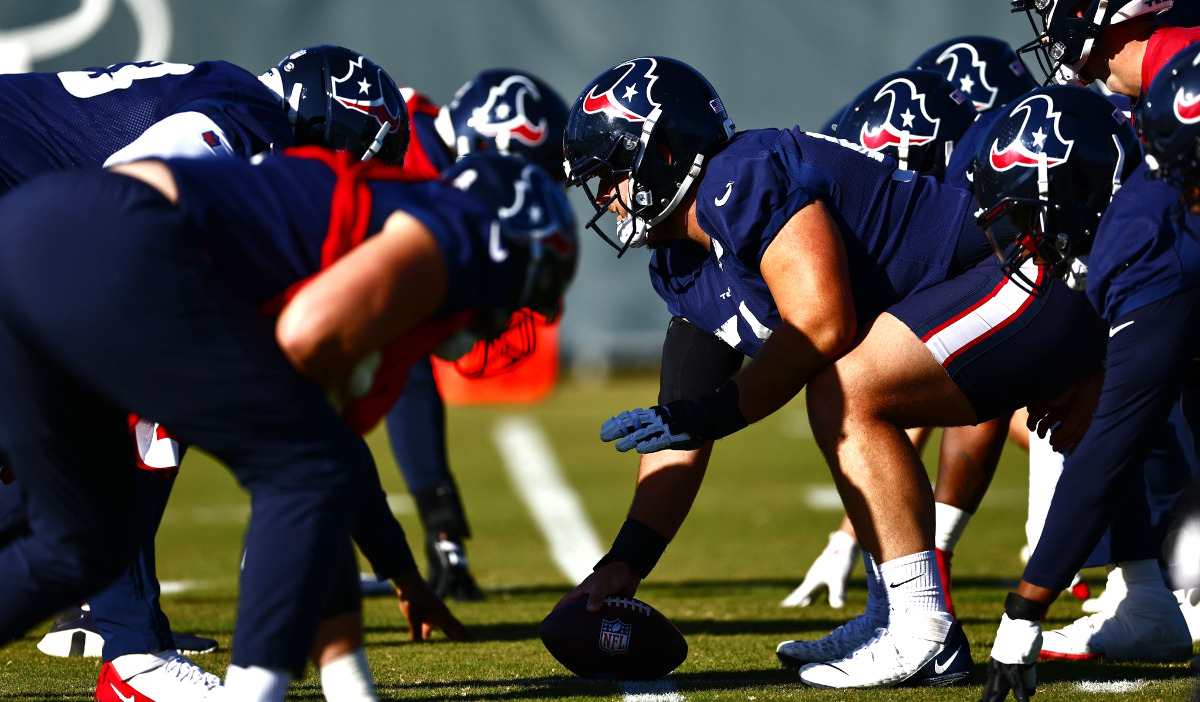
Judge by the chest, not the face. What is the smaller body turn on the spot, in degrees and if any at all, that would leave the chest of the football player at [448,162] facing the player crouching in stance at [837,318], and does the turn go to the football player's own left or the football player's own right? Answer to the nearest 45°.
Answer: approximately 45° to the football player's own right

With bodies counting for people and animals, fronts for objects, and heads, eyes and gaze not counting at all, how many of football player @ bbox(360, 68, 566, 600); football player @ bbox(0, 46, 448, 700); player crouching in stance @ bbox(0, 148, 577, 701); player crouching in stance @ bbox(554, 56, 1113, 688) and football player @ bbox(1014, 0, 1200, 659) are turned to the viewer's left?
2

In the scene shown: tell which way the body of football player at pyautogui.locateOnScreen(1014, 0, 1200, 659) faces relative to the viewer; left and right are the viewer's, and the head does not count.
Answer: facing to the left of the viewer

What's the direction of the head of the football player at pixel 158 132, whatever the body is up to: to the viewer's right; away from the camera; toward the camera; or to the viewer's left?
to the viewer's right

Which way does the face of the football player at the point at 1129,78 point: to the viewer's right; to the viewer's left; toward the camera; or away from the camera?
to the viewer's left

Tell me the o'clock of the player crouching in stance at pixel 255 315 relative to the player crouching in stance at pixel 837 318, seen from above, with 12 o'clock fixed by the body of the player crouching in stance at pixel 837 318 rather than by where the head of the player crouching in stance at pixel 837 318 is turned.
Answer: the player crouching in stance at pixel 255 315 is roughly at 10 o'clock from the player crouching in stance at pixel 837 318.

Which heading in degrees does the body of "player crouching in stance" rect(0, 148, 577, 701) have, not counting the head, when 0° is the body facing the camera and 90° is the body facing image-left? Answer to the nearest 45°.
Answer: approximately 270°

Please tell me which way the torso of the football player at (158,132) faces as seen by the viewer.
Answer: to the viewer's right

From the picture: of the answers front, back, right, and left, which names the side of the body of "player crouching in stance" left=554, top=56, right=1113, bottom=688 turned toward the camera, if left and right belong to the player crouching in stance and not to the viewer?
left

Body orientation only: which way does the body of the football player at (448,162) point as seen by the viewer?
to the viewer's right

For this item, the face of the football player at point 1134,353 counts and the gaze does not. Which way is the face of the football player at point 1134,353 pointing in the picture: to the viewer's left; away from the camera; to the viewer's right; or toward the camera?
to the viewer's left

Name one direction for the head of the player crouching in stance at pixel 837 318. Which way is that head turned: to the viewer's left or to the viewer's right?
to the viewer's left

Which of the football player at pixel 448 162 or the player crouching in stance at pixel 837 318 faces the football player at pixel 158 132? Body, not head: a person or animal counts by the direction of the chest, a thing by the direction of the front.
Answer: the player crouching in stance
